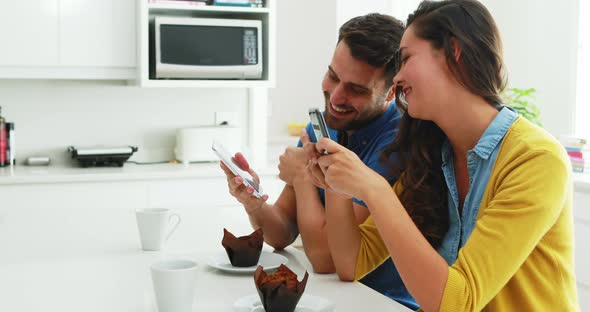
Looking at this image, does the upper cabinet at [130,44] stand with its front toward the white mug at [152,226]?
yes

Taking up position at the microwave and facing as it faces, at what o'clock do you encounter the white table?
The white table is roughly at 12 o'clock from the microwave.

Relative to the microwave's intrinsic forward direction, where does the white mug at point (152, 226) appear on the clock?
The white mug is roughly at 12 o'clock from the microwave.

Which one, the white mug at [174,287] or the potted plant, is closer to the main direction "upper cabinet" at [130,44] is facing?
the white mug

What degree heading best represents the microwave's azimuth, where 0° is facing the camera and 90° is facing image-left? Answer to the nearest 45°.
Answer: approximately 0°

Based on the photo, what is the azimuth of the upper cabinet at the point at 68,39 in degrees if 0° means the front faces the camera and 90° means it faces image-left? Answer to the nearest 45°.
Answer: approximately 0°

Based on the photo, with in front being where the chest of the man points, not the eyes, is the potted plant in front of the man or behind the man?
behind

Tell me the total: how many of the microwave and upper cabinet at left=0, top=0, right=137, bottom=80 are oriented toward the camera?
2

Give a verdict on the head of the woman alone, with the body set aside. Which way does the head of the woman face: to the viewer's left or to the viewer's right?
to the viewer's left

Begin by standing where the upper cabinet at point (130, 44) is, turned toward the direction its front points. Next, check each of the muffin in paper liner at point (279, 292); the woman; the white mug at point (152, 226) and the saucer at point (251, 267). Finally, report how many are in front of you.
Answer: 4

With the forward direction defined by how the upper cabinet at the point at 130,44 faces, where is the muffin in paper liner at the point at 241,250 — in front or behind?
in front
